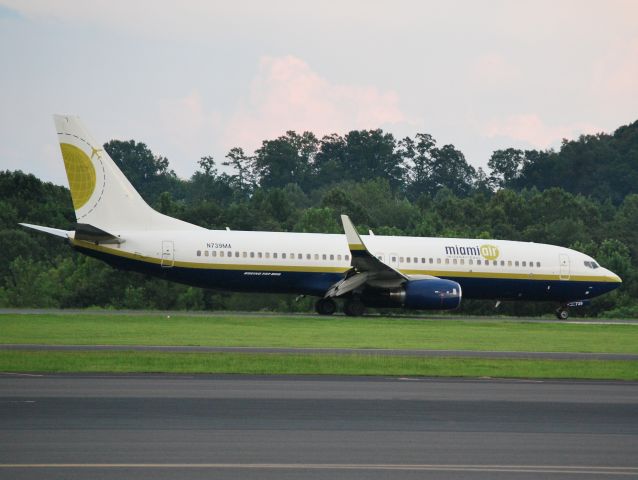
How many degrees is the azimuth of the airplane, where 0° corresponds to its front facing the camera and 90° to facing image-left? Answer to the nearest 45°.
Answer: approximately 270°
